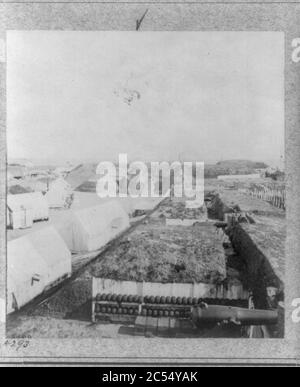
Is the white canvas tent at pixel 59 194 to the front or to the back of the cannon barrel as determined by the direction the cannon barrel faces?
to the back

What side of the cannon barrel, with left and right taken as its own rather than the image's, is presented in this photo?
right

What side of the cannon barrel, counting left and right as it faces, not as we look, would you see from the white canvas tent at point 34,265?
back
